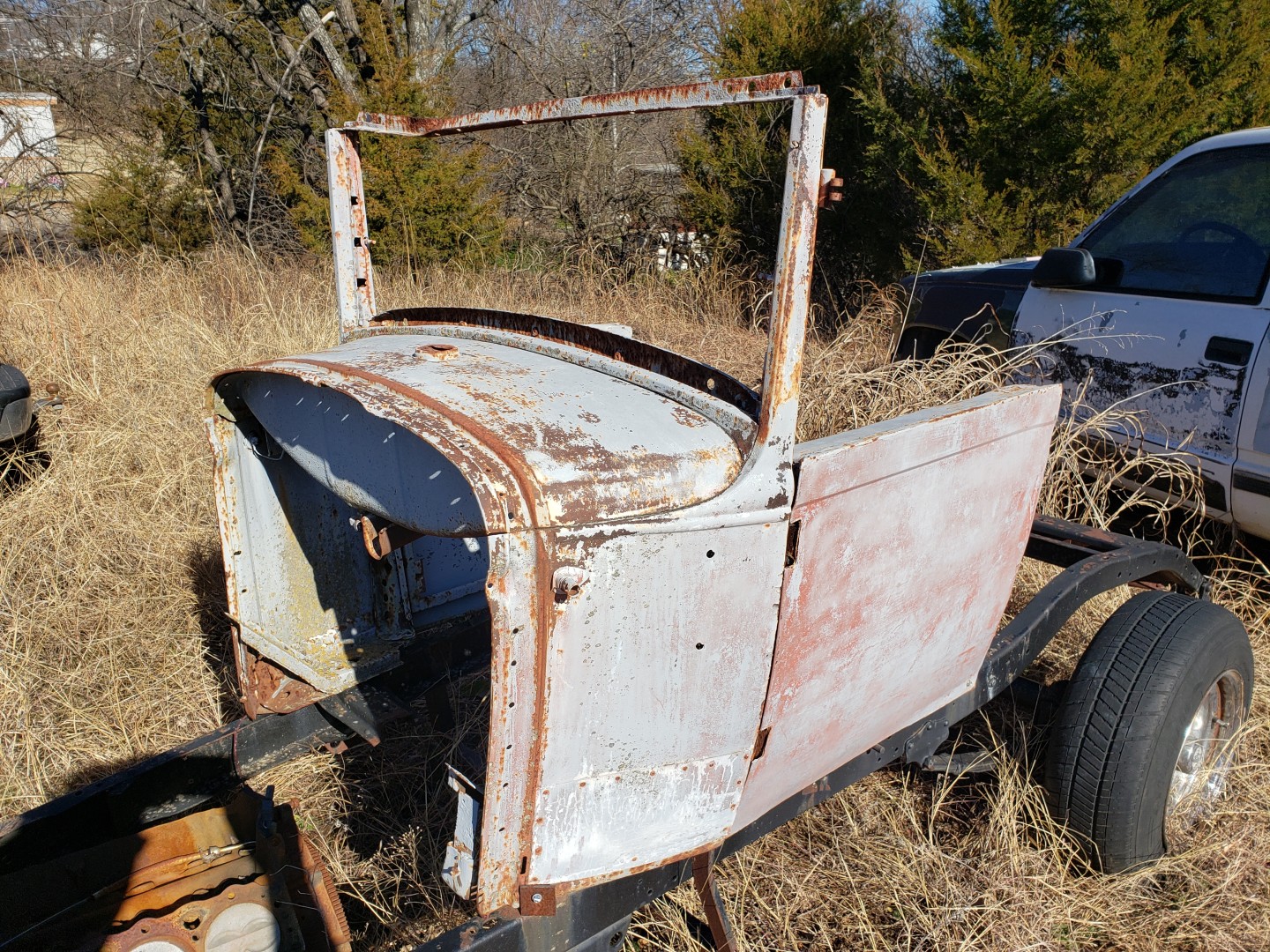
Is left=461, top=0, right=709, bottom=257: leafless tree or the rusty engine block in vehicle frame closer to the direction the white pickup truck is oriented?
the leafless tree

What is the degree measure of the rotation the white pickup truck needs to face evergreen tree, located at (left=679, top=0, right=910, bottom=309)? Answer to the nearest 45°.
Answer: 0° — it already faces it

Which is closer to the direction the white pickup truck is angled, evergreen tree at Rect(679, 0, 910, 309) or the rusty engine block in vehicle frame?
the evergreen tree

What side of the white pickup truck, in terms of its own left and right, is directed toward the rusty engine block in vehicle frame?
left

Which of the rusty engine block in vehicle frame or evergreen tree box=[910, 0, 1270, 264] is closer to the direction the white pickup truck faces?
the evergreen tree

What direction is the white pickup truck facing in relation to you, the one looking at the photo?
facing away from the viewer and to the left of the viewer

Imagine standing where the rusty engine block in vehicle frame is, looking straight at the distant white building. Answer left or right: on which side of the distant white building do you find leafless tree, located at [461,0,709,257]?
right

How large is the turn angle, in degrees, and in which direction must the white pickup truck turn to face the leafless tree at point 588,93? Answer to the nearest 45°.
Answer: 0° — it already faces it

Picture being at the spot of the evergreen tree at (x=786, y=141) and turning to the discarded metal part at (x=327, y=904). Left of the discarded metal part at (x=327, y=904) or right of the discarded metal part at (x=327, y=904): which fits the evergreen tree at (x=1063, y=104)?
left

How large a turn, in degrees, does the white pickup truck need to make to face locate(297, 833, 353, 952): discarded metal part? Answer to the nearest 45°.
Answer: approximately 90° to its left
